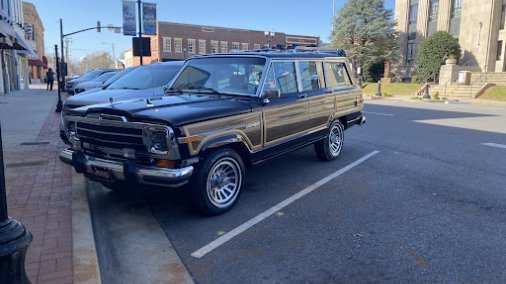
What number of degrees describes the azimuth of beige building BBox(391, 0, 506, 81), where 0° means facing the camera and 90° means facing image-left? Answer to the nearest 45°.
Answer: approximately 45°

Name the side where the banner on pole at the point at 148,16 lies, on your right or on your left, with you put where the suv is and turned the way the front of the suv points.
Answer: on your right

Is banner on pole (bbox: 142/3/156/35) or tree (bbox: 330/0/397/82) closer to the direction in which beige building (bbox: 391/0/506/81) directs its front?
the banner on pole

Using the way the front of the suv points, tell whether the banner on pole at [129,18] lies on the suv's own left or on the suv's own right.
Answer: on the suv's own right

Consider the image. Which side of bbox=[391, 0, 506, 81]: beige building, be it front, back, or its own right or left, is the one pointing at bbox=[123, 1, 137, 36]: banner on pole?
front

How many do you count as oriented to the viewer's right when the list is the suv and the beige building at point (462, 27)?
0

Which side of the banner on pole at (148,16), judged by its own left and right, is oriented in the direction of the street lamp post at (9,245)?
front

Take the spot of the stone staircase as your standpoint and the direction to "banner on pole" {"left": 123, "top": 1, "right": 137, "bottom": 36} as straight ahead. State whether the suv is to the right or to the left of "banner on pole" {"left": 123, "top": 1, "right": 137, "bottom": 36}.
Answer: left

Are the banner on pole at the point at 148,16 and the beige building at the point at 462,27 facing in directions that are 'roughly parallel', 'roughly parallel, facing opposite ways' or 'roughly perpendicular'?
roughly perpendicular

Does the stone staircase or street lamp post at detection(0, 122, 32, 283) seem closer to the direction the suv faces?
the street lamp post

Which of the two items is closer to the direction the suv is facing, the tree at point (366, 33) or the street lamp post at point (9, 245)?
the street lamp post

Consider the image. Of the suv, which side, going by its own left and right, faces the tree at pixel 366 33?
back
